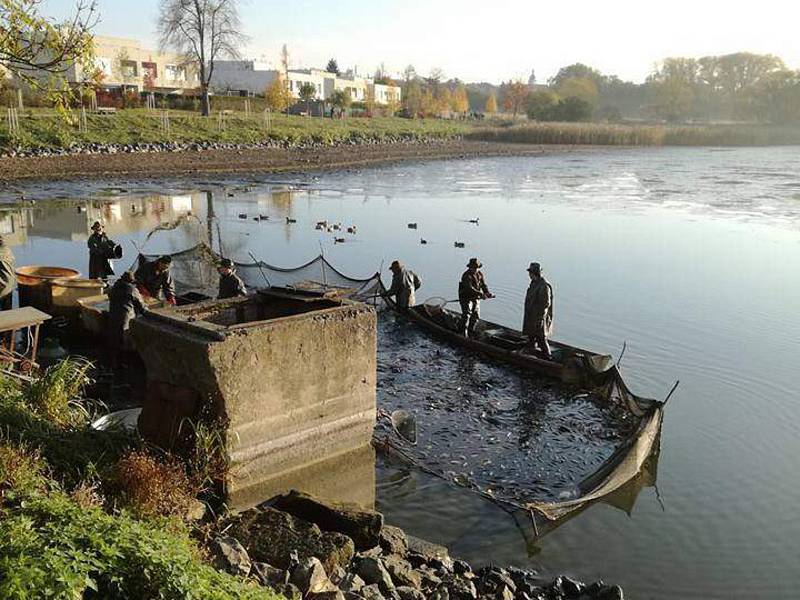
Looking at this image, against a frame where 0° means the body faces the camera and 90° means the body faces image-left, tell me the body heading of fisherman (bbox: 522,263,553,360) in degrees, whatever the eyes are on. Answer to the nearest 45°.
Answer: approximately 45°

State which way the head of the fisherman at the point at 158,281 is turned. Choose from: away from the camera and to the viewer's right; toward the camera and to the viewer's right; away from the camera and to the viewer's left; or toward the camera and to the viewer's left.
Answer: toward the camera and to the viewer's right

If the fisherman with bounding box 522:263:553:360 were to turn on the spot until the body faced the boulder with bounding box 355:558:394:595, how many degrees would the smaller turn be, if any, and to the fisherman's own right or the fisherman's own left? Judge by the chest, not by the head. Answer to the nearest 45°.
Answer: approximately 45° to the fisherman's own left

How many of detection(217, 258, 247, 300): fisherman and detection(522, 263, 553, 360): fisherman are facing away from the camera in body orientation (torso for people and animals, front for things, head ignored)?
0

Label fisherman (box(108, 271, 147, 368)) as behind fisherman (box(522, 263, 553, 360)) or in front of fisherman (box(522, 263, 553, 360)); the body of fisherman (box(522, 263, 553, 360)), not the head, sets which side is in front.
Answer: in front

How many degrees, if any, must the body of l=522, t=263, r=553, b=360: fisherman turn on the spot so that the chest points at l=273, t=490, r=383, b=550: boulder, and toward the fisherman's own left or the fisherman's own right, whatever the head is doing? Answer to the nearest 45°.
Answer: approximately 45° to the fisherman's own left

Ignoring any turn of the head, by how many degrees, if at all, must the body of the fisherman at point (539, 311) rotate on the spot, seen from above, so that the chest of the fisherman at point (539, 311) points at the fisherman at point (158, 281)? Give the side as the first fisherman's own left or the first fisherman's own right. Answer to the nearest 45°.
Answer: approximately 45° to the first fisherman's own right
